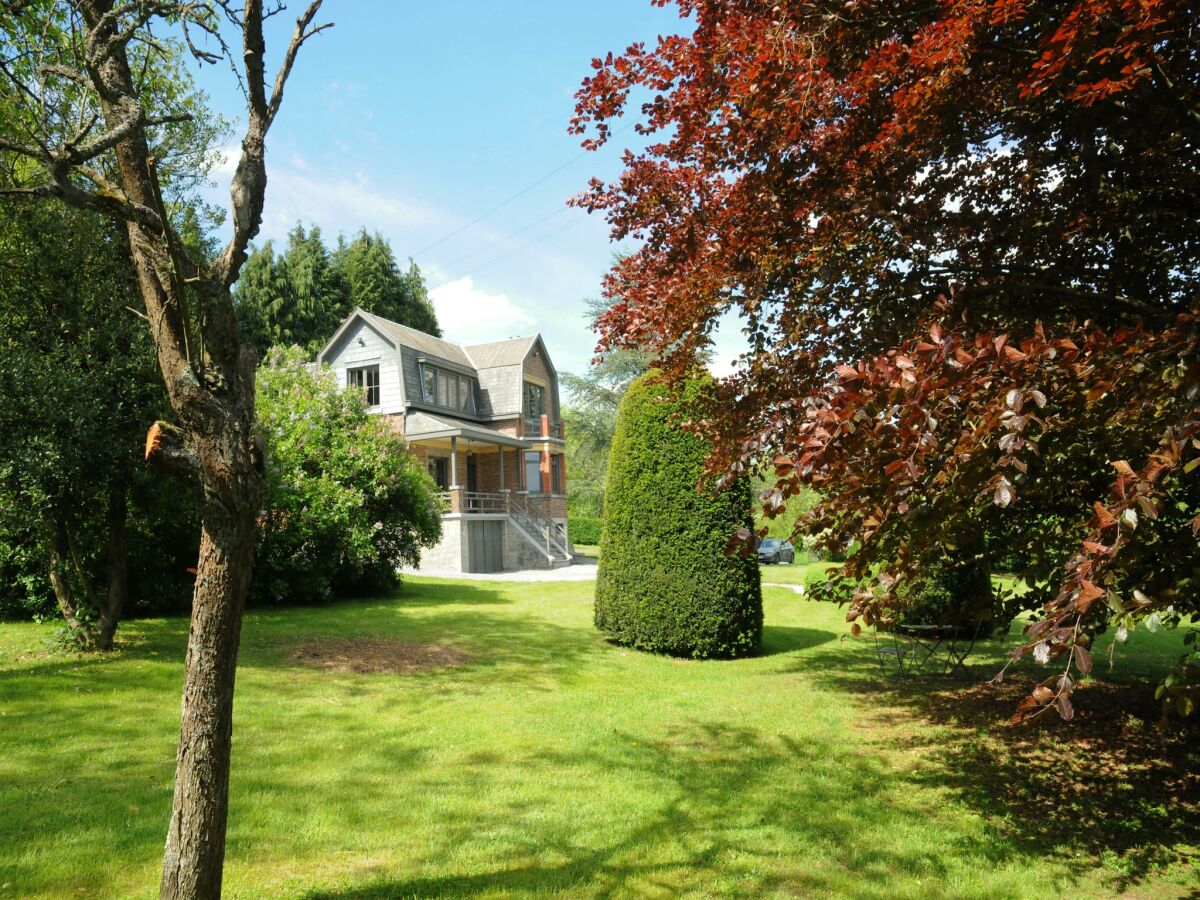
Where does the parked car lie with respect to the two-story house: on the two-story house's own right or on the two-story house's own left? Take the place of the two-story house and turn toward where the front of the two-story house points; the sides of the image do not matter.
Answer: on the two-story house's own left

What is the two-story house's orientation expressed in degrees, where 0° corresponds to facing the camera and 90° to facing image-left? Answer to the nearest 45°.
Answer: approximately 315°

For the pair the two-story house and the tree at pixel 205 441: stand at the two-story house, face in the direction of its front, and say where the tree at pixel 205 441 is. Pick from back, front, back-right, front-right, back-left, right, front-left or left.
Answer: front-right

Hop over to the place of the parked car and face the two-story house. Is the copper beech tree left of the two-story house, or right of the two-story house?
left

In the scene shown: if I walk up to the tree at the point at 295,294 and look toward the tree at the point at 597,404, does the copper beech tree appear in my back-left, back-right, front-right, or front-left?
front-right

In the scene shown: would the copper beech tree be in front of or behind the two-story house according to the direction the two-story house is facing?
in front

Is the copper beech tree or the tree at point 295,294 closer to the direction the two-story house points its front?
the copper beech tree

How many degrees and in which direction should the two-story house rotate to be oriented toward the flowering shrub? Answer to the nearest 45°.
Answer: approximately 45° to its right

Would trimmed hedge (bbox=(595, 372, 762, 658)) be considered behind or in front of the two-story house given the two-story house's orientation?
in front

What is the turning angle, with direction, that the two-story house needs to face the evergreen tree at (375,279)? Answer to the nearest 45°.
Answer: approximately 135° to its left

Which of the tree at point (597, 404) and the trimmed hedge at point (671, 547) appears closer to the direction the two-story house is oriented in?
the trimmed hedge

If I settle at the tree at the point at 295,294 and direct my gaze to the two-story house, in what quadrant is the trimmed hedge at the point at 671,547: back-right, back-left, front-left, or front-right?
front-right

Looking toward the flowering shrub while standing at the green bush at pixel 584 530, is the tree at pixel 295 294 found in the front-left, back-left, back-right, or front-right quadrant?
front-right

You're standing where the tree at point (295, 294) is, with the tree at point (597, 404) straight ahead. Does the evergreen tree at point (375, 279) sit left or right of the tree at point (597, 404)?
left
